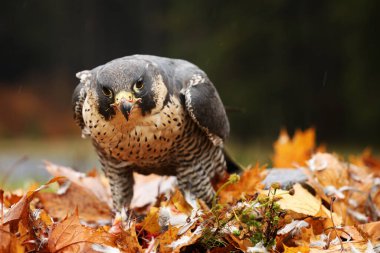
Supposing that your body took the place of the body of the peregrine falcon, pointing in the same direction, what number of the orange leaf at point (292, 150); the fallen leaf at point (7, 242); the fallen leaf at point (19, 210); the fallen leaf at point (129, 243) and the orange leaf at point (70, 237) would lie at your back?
1

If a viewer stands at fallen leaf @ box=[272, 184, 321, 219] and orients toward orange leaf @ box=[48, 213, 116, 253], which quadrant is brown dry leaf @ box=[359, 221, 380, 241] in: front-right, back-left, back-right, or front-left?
back-left

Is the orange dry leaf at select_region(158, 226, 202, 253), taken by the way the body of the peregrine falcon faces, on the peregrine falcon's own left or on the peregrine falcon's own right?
on the peregrine falcon's own left

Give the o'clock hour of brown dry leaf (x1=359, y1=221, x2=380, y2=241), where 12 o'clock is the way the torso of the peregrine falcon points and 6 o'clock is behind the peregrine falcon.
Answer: The brown dry leaf is roughly at 9 o'clock from the peregrine falcon.

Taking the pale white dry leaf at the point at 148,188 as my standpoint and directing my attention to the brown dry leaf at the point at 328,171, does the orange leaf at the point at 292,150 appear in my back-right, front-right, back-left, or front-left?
front-left

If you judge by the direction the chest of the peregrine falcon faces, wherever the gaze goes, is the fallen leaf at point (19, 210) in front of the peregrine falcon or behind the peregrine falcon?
in front

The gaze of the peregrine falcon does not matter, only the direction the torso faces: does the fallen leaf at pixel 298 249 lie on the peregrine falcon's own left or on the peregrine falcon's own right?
on the peregrine falcon's own left

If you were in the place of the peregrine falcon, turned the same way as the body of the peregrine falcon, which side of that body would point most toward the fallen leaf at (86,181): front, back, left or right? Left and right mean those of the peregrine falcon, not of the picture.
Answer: right

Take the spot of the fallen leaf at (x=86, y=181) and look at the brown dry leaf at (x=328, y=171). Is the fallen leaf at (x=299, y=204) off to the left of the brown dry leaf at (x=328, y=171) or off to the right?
right

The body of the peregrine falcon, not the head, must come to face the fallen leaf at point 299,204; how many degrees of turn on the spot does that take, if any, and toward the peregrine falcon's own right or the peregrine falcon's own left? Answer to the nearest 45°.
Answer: approximately 90° to the peregrine falcon's own left

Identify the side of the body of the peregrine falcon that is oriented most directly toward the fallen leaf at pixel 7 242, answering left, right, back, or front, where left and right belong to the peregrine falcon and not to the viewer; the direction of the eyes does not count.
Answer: front

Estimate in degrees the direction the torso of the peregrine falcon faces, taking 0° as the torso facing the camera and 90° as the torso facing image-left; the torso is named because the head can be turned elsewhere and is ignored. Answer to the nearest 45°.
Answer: approximately 45°

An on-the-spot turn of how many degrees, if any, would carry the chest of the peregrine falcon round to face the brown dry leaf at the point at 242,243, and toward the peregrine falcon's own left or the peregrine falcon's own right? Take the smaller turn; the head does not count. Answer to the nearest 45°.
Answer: approximately 45° to the peregrine falcon's own left

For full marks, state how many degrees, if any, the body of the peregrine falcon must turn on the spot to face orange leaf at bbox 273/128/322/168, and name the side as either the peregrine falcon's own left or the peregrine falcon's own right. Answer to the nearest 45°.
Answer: approximately 180°

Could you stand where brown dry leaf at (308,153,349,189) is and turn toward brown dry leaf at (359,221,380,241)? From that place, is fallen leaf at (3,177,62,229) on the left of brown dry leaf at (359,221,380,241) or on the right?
right
